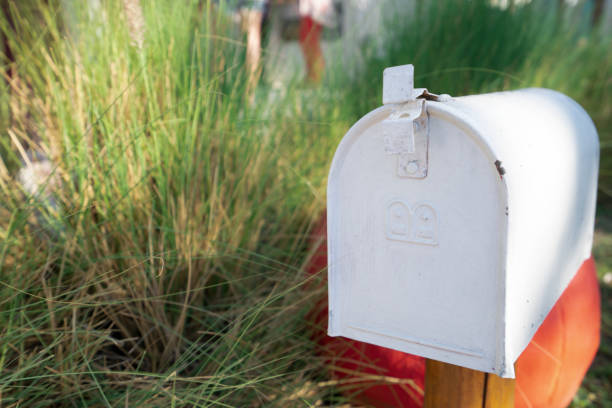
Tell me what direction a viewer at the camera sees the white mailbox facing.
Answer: facing the viewer and to the left of the viewer
